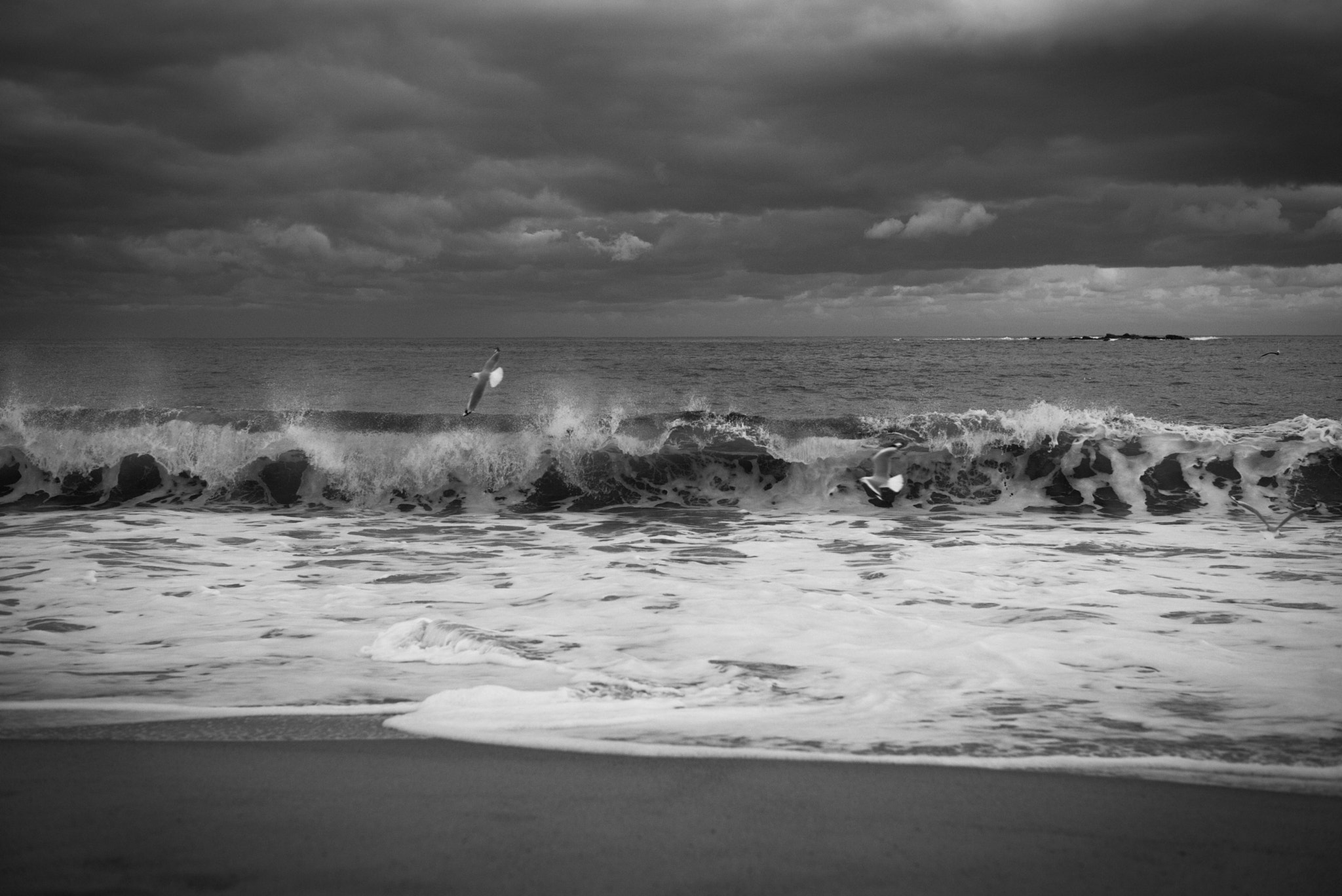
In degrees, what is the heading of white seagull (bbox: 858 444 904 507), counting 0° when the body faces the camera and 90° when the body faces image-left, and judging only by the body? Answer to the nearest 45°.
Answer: approximately 90°

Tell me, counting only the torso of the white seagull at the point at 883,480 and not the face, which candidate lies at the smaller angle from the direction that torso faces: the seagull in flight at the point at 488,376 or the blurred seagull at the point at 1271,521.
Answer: the seagull in flight

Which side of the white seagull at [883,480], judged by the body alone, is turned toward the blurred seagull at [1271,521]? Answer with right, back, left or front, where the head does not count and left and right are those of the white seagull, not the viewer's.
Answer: back
